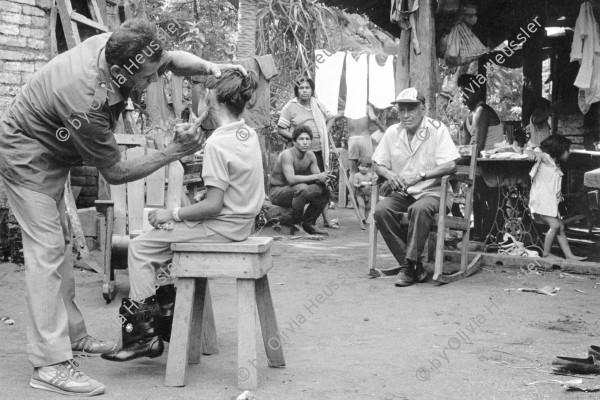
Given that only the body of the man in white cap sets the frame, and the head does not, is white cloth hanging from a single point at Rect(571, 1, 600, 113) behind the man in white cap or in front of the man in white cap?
behind

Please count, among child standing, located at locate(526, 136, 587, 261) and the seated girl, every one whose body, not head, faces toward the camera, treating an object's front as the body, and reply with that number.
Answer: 0

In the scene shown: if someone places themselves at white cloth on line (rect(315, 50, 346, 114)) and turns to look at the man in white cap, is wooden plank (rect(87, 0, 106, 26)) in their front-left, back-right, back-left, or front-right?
front-right

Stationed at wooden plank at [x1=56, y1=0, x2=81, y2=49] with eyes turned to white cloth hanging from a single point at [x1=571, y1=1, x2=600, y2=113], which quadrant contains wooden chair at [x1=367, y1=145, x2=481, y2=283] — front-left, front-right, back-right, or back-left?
front-right

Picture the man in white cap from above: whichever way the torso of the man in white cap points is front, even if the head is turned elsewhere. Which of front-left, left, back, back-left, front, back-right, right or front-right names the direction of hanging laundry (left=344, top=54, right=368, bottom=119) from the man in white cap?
back-right

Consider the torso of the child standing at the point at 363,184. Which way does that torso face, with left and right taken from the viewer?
facing the viewer

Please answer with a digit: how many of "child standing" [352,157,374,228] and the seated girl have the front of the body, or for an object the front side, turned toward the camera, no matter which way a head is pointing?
1

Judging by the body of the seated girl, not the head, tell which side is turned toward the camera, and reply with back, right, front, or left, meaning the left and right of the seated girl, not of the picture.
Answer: left

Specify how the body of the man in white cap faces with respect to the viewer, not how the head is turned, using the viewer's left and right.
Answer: facing the viewer and to the left of the viewer

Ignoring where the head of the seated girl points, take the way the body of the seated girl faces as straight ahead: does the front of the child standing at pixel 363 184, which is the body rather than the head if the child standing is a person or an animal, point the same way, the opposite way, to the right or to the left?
to the left

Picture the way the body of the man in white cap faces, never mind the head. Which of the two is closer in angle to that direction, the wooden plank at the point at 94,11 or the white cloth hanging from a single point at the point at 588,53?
the wooden plank

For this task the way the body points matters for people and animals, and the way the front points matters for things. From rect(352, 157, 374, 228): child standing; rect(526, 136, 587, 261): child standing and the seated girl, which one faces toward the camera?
rect(352, 157, 374, 228): child standing

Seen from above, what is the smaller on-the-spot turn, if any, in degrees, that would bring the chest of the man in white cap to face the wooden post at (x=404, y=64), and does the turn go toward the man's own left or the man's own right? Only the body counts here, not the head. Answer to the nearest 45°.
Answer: approximately 135° to the man's own right

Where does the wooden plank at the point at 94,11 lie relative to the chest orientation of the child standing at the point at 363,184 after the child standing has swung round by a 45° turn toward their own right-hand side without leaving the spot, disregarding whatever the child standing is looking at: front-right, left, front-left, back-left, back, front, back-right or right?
front
